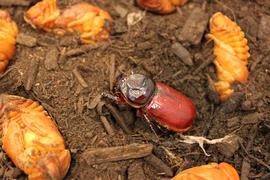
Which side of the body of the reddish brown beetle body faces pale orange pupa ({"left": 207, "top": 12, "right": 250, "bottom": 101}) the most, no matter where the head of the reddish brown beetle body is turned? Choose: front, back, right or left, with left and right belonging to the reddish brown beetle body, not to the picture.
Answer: right

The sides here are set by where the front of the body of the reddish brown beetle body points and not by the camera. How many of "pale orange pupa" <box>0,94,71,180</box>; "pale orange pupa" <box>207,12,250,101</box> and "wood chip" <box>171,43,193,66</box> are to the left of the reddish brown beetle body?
1

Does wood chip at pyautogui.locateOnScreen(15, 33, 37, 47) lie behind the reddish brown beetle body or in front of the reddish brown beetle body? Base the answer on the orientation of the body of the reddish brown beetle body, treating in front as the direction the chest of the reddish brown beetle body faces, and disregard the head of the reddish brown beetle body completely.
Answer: in front

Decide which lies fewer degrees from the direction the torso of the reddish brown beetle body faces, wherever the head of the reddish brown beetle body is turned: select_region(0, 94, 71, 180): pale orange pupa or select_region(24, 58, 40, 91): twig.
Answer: the twig

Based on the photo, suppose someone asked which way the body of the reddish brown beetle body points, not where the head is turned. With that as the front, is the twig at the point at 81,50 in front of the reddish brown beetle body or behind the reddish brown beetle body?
in front

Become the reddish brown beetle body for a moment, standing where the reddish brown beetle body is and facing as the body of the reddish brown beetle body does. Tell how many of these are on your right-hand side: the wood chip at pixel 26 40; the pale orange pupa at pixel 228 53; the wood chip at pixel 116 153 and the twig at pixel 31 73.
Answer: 1

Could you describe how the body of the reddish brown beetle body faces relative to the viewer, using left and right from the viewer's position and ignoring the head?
facing away from the viewer and to the left of the viewer

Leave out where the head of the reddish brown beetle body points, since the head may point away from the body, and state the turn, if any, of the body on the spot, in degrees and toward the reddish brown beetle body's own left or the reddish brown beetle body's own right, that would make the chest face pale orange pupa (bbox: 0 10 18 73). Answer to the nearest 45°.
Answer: approximately 45° to the reddish brown beetle body's own left

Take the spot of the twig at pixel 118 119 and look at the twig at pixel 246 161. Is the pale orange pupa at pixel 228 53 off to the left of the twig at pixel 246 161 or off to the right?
left

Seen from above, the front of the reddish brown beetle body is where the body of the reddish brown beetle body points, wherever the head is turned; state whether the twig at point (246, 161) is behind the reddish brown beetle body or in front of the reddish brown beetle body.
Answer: behind

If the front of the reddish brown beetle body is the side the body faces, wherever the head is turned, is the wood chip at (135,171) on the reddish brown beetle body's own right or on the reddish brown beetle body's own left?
on the reddish brown beetle body's own left

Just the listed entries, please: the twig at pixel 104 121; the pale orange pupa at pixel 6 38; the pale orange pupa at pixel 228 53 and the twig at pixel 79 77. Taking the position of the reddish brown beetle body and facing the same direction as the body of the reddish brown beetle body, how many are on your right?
1

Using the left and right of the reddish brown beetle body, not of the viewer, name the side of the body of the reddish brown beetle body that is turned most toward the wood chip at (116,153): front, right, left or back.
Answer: left

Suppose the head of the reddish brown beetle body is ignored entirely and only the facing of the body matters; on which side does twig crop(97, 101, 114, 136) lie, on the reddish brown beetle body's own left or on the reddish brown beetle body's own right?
on the reddish brown beetle body's own left

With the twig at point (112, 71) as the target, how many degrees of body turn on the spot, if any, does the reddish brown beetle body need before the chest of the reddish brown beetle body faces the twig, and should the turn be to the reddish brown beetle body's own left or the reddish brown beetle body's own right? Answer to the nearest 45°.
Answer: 0° — it already faces it
